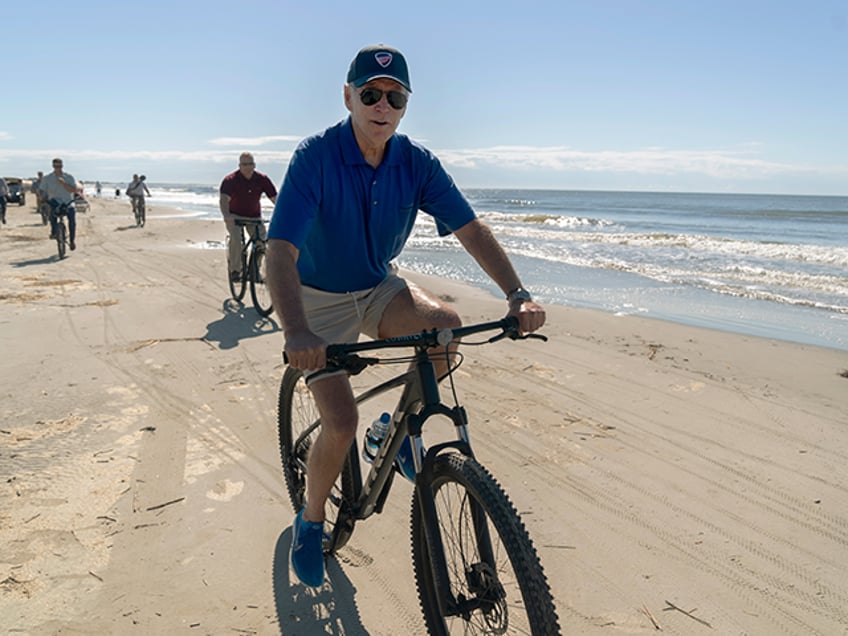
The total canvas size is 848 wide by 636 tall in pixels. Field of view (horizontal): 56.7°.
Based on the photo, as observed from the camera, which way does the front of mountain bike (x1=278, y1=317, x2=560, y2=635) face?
facing the viewer and to the right of the viewer

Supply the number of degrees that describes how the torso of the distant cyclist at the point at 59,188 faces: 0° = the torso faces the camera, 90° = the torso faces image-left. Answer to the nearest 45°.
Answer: approximately 0°

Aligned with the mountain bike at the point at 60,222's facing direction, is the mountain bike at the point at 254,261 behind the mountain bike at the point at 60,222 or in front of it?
in front

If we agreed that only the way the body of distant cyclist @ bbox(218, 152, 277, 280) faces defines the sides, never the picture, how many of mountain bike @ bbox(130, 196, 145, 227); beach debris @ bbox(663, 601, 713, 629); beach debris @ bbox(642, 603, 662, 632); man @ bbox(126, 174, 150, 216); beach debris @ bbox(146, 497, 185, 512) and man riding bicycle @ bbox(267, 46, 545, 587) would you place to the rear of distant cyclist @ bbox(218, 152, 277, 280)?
2

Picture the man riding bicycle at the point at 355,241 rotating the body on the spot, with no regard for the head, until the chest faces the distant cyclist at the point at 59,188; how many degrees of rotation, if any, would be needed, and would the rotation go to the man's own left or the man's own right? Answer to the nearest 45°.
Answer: approximately 180°

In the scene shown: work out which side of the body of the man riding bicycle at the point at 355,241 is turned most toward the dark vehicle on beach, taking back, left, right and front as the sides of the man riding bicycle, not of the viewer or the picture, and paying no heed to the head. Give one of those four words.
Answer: back

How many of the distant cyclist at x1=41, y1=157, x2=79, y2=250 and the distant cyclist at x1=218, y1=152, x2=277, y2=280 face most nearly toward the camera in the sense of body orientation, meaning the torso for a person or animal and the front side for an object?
2

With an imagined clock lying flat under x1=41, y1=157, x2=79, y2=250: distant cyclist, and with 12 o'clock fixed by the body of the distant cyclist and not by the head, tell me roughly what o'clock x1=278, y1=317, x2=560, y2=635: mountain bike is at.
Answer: The mountain bike is roughly at 12 o'clock from the distant cyclist.

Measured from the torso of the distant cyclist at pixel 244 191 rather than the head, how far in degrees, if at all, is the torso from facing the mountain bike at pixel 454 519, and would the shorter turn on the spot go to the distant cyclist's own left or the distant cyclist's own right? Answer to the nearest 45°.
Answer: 0° — they already face it

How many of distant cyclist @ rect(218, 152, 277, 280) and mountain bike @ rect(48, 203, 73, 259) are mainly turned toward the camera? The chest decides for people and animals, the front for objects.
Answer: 2
